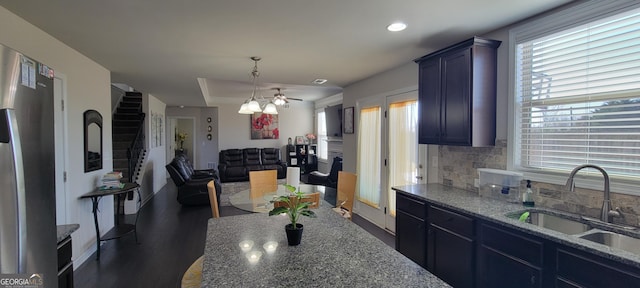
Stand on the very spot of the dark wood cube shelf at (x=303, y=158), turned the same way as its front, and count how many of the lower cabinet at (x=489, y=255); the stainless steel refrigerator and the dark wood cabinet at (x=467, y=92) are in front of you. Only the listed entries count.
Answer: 3

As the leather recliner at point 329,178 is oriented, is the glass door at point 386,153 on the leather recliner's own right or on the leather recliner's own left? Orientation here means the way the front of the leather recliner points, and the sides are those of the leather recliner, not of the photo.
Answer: on the leather recliner's own left

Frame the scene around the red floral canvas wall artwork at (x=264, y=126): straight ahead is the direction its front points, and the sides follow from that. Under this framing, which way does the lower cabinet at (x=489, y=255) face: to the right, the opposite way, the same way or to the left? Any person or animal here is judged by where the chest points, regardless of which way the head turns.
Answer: to the right

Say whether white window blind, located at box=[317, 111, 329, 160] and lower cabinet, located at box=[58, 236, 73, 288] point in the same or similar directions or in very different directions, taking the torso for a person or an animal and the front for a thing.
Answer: very different directions

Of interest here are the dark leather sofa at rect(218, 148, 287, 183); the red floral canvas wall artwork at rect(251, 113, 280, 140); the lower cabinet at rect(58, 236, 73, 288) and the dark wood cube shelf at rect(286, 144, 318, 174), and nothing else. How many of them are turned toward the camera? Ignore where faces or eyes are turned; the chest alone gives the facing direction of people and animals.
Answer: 3

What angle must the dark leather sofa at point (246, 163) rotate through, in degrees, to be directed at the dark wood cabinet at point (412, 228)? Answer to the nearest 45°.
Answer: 0° — it already faces it

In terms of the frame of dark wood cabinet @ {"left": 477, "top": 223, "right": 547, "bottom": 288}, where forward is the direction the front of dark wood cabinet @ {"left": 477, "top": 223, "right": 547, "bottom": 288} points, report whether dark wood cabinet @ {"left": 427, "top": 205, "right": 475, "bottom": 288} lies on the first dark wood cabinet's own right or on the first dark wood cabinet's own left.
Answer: on the first dark wood cabinet's own right

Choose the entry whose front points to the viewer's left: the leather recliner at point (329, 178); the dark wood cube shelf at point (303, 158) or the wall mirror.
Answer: the leather recliner

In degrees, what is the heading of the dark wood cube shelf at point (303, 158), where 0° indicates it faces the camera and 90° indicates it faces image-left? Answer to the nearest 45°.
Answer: approximately 0°
